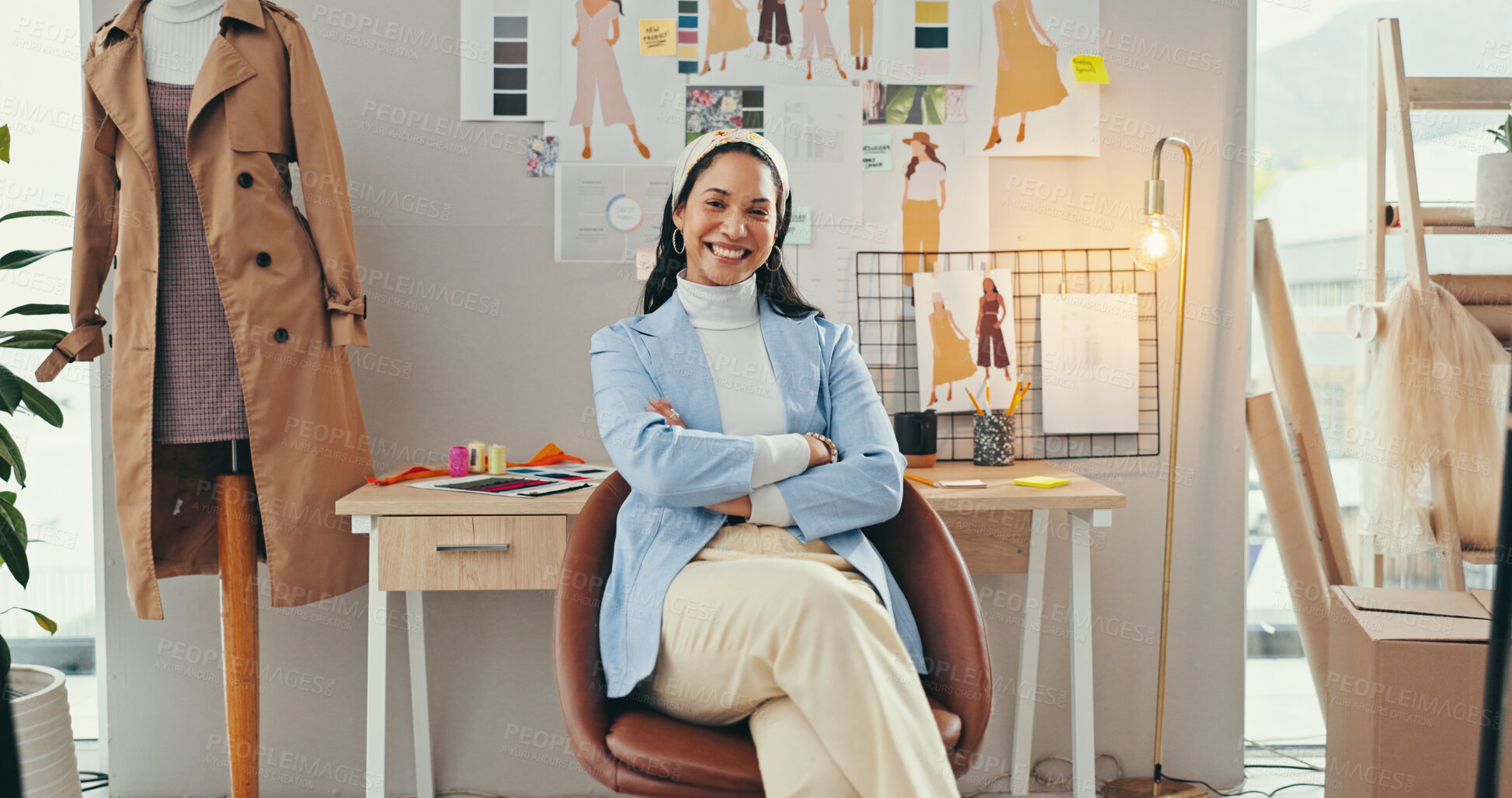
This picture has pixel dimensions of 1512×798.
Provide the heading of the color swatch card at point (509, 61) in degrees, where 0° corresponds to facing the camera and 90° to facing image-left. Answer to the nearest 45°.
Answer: approximately 0°

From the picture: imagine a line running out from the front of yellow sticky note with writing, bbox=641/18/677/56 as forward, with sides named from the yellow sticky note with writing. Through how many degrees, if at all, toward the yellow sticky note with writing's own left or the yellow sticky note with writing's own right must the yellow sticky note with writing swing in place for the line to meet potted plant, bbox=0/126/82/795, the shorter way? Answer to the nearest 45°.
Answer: approximately 90° to the yellow sticky note with writing's own right

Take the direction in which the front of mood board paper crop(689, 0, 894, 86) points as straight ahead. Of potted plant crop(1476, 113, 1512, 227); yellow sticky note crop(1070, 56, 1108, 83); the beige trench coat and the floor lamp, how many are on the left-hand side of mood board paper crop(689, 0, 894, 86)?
3
